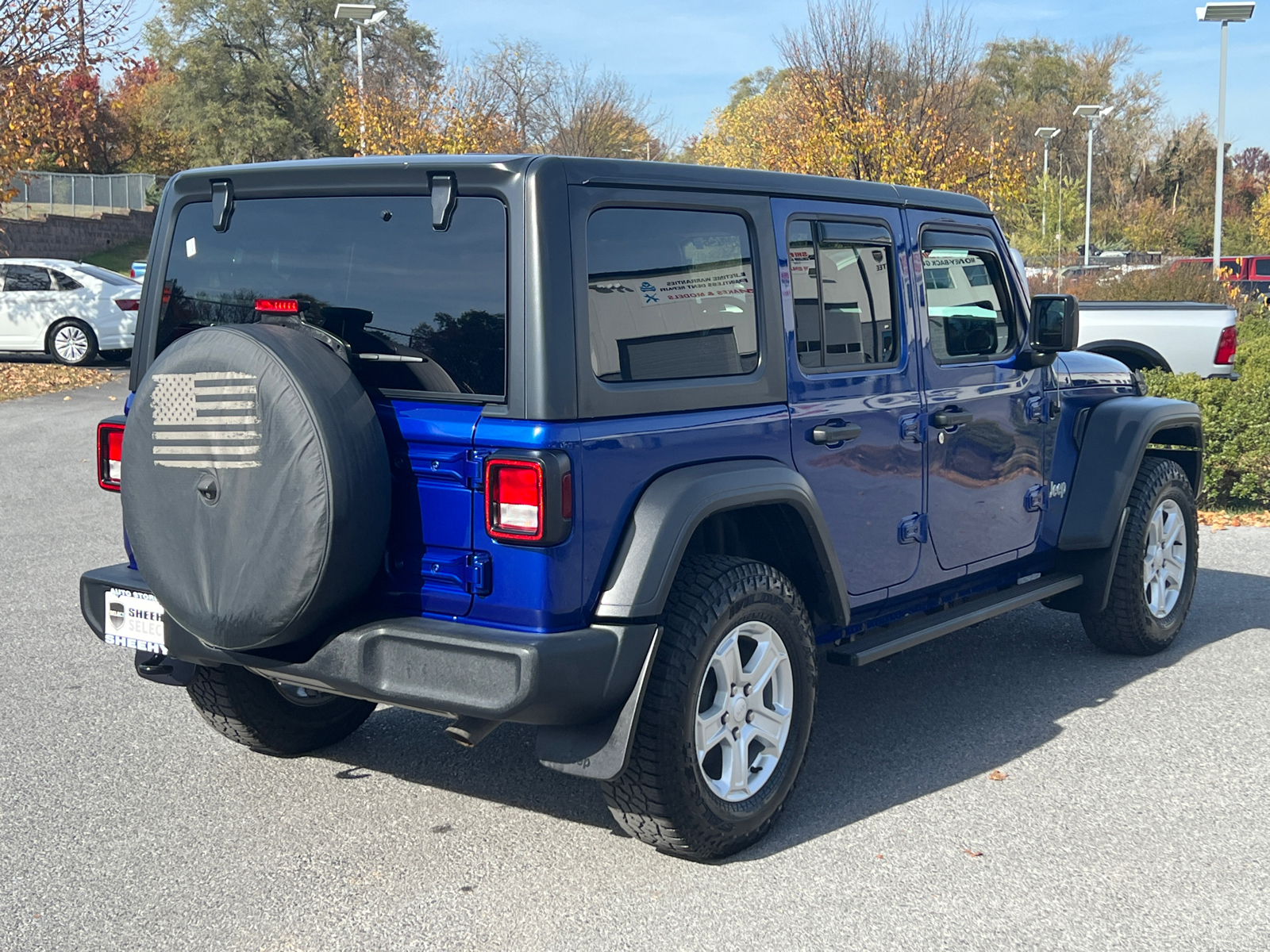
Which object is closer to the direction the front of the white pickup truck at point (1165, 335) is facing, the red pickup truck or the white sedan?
the white sedan

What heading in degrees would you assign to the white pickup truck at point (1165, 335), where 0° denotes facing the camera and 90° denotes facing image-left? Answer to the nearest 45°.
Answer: approximately 90°

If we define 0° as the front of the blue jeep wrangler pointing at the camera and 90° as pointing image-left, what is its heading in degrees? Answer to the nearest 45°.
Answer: approximately 225°

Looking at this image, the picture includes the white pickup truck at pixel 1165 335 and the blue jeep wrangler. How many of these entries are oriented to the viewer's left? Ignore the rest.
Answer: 1

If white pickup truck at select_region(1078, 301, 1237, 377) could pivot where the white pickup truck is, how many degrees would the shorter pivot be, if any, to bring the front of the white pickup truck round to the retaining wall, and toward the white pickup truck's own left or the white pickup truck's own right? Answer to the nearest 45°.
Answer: approximately 45° to the white pickup truck's own right

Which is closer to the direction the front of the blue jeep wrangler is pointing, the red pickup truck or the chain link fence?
the red pickup truck

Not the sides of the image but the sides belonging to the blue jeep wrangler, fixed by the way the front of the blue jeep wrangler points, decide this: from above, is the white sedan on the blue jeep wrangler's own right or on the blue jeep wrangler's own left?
on the blue jeep wrangler's own left

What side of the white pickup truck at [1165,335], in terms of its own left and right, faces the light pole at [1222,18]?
right

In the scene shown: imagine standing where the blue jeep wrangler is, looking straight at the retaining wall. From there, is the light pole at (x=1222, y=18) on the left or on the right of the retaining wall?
right

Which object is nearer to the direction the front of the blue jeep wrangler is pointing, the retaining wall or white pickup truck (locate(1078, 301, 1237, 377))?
the white pickup truck
